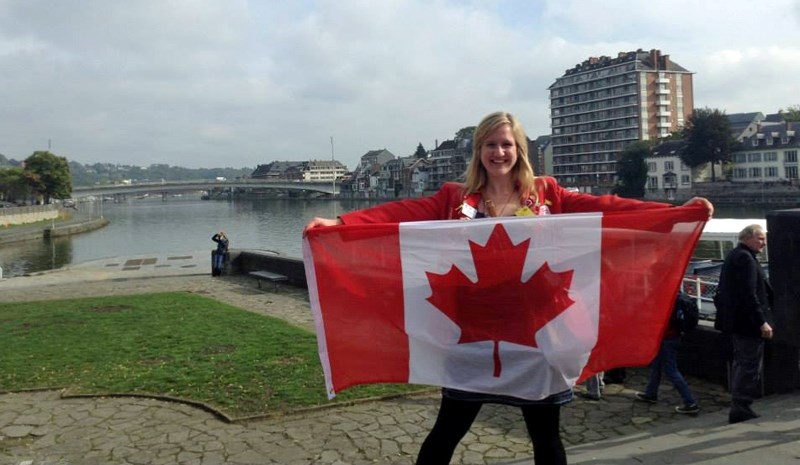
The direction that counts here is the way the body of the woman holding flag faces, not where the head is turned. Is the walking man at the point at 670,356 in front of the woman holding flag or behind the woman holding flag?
behind

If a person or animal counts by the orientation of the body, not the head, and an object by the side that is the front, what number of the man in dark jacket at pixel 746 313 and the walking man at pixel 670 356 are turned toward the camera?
0

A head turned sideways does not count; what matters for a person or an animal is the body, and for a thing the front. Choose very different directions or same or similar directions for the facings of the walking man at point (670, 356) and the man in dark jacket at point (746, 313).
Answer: very different directions

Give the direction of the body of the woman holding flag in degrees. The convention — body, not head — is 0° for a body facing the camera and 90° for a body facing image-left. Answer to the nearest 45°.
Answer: approximately 0°
